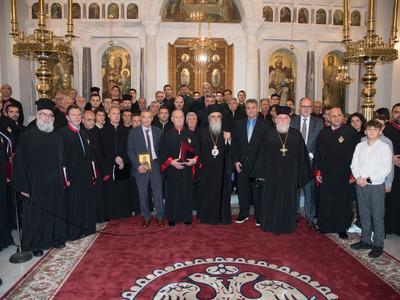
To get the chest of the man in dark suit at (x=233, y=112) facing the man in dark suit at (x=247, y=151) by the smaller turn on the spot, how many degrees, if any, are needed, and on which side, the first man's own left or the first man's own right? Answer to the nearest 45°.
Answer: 0° — they already face them

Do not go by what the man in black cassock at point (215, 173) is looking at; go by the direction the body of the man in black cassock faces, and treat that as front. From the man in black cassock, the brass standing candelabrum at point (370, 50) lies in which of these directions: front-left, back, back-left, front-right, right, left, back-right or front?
left

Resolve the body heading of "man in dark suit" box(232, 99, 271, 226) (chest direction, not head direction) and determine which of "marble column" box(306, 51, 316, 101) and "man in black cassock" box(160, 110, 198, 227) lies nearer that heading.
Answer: the man in black cassock

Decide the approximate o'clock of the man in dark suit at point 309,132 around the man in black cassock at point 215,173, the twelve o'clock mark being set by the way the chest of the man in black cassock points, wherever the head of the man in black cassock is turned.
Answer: The man in dark suit is roughly at 9 o'clock from the man in black cassock.

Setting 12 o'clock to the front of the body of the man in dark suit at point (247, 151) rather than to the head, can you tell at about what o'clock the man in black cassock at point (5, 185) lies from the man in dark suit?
The man in black cassock is roughly at 2 o'clock from the man in dark suit.
